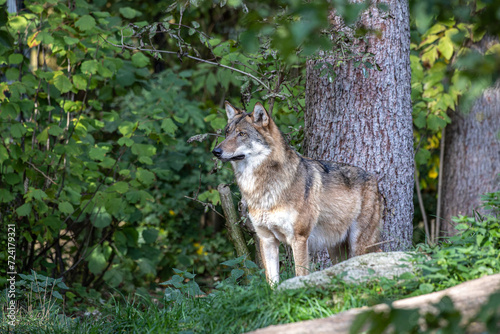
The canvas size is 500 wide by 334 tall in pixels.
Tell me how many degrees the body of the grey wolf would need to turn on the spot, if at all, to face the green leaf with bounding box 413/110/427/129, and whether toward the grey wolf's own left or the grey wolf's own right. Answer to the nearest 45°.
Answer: approximately 180°

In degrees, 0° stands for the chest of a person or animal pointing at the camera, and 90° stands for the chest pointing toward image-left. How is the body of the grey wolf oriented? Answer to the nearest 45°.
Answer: approximately 45°

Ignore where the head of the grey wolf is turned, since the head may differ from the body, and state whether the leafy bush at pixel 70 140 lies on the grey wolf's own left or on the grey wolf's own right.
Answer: on the grey wolf's own right

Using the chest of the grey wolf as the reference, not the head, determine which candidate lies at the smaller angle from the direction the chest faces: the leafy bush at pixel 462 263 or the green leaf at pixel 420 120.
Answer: the leafy bush

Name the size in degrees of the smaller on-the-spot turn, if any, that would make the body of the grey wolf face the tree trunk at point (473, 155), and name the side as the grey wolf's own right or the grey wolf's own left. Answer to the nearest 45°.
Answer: approximately 180°

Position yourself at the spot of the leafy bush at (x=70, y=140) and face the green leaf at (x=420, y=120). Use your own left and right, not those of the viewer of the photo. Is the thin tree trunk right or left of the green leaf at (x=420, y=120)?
right

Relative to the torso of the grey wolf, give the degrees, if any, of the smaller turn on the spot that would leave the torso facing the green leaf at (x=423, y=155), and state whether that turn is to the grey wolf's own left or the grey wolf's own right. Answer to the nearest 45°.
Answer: approximately 180°

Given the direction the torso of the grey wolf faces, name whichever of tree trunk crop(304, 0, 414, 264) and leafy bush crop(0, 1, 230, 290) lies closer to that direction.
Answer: the leafy bush

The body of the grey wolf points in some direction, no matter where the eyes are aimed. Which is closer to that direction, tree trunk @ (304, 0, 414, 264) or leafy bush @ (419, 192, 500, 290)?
the leafy bush

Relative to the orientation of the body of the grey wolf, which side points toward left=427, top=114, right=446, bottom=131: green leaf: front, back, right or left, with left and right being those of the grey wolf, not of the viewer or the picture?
back

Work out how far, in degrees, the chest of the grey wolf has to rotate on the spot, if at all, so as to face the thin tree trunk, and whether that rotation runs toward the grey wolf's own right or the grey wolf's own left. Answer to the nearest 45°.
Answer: approximately 90° to the grey wolf's own right
